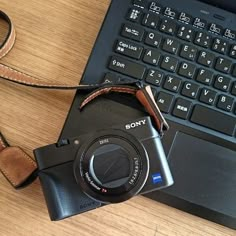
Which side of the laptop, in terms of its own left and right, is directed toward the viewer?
front
